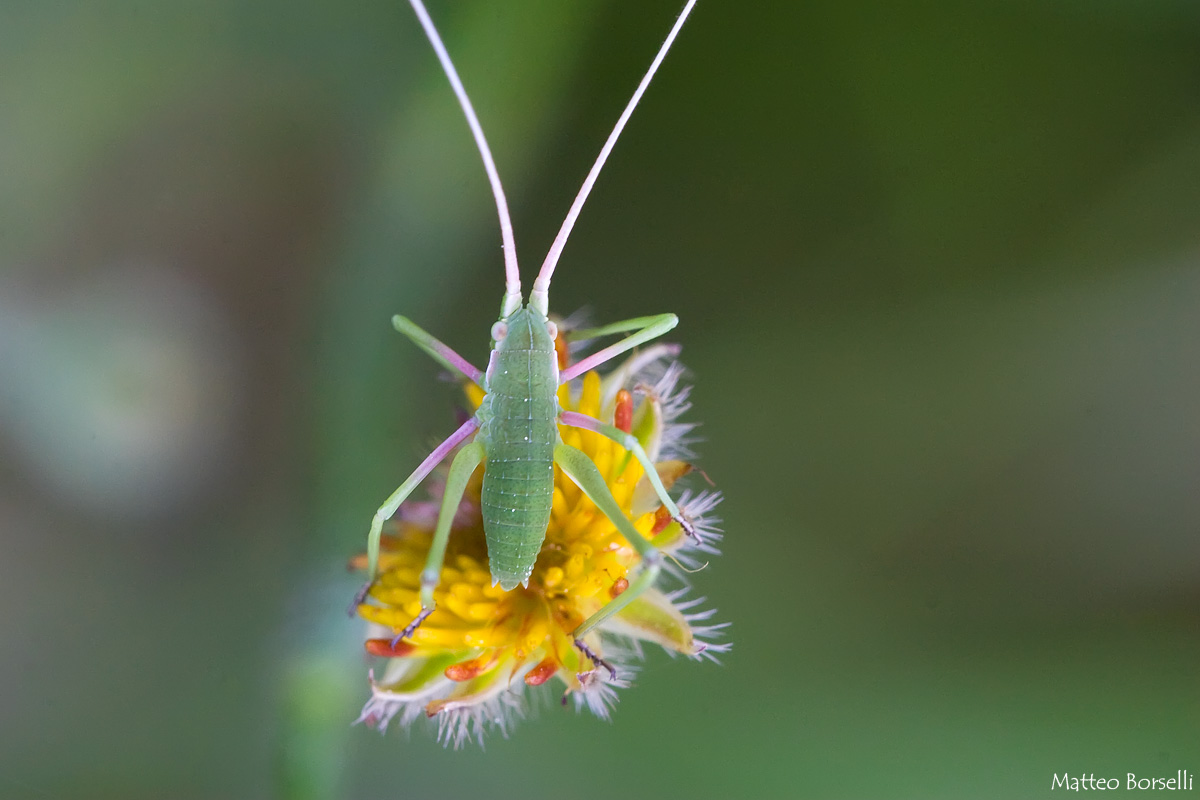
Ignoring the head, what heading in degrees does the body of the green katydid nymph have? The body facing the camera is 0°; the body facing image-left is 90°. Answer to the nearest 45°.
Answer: approximately 180°
